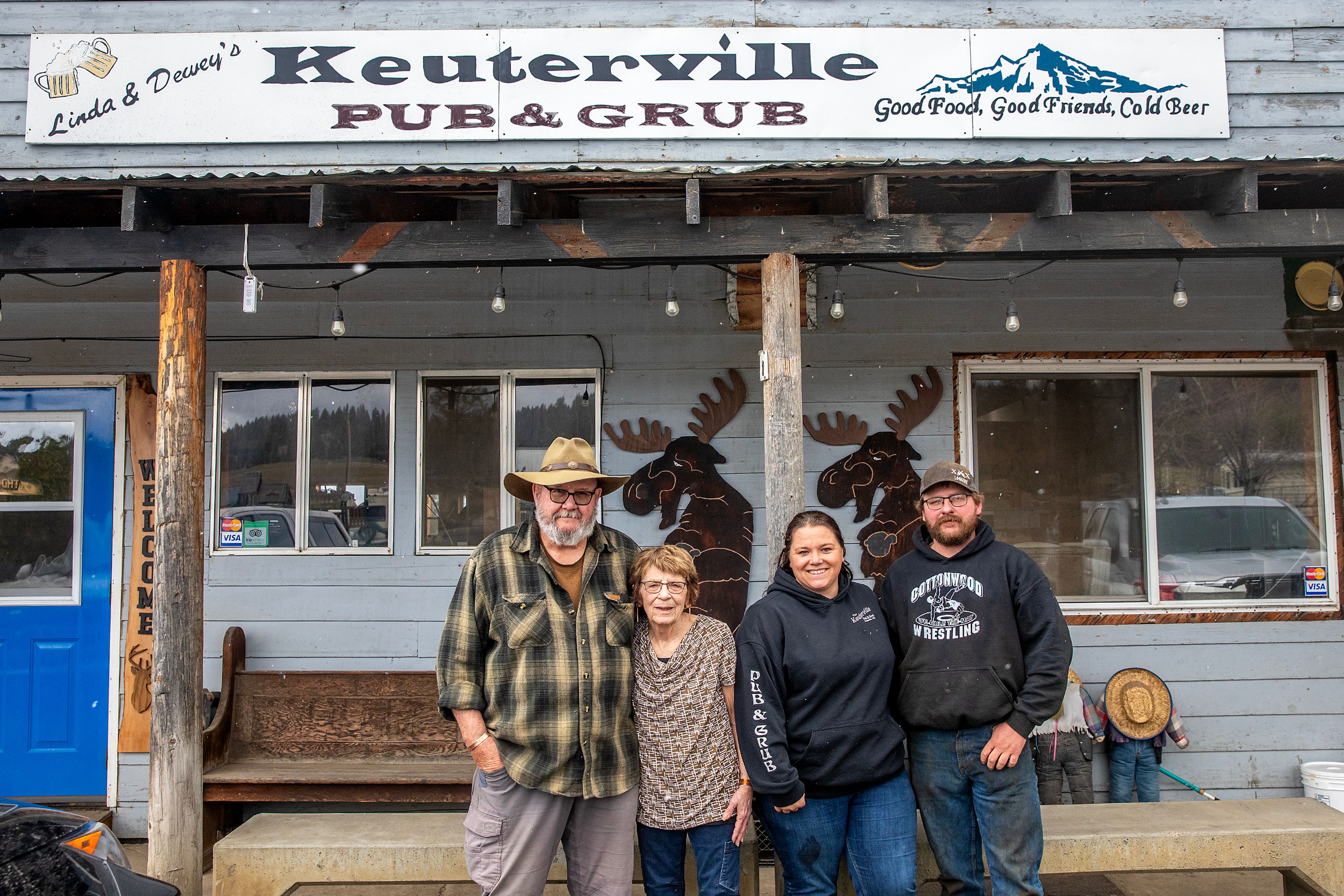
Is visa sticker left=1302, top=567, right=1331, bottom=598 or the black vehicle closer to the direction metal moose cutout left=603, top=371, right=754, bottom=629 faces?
the black vehicle

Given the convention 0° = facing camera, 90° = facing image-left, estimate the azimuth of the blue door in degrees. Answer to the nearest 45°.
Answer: approximately 0°

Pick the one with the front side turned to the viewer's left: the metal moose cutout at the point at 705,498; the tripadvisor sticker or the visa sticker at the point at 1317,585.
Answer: the metal moose cutout

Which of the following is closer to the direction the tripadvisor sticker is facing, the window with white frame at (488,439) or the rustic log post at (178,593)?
the rustic log post
